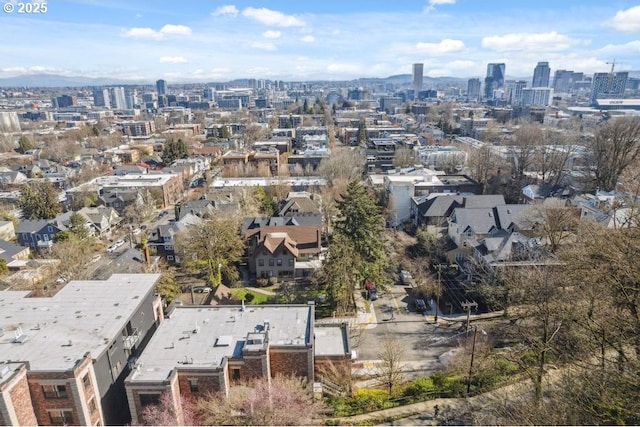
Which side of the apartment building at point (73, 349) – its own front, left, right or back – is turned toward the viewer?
front

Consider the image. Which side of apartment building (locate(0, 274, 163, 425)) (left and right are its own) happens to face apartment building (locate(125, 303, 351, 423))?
left

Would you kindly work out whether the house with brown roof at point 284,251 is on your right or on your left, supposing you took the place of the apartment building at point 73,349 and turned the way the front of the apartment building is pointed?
on your left

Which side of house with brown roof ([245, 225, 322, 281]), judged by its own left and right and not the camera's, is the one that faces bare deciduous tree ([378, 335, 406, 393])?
front

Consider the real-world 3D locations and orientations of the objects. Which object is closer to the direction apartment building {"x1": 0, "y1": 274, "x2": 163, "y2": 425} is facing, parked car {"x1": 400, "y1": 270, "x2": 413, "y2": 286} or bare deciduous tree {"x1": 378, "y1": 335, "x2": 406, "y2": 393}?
the bare deciduous tree

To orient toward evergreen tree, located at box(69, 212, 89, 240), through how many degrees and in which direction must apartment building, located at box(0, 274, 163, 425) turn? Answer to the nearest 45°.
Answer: approximately 180°

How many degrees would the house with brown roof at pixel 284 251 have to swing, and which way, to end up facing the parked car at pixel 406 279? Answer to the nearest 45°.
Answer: approximately 90° to its left

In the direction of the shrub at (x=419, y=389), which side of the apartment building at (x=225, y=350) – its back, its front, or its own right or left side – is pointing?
left

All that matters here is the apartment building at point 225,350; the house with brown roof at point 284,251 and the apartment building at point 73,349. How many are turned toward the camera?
3

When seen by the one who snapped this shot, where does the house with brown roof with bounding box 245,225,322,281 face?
facing the viewer

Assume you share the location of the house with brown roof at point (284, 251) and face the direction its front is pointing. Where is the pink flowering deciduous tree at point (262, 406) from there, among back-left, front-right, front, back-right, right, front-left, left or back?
front

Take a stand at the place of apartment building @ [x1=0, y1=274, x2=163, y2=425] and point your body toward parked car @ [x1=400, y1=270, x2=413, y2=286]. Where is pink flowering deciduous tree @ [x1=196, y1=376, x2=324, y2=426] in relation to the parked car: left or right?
right

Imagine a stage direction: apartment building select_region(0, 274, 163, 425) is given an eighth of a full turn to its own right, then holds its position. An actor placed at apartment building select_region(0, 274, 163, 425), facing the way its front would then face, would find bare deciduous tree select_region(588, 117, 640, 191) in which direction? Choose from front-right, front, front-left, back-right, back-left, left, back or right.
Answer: back-left

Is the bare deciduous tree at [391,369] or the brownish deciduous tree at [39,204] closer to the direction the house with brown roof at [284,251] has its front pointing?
the bare deciduous tree
